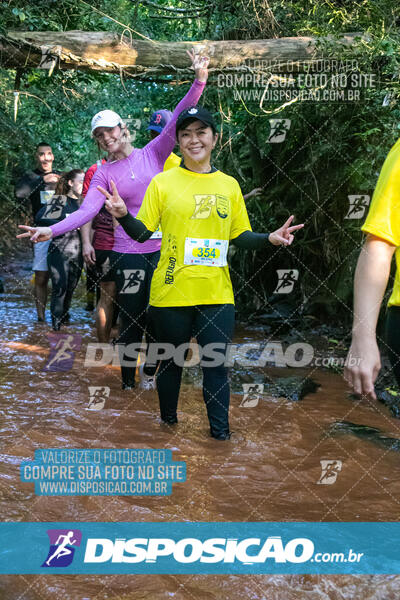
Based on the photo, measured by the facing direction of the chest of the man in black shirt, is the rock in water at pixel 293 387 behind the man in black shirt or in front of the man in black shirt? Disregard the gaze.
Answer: in front

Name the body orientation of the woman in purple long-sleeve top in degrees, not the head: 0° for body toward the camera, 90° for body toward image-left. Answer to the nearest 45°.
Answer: approximately 0°

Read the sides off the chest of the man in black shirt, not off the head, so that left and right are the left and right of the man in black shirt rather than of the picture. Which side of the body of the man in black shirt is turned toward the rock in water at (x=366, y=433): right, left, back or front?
front

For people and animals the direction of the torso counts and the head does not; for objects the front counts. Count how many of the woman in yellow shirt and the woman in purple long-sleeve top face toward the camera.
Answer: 2

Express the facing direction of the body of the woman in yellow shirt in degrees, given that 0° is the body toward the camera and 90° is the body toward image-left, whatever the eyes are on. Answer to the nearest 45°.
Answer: approximately 0°

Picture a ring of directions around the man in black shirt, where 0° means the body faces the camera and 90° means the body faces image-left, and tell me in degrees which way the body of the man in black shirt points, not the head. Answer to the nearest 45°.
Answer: approximately 315°

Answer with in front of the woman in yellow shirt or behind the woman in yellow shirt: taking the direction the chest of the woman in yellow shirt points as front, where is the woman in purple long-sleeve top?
behind

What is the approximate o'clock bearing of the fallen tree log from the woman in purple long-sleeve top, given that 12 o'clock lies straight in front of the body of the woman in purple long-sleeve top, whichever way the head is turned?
The fallen tree log is roughly at 6 o'clock from the woman in purple long-sleeve top.

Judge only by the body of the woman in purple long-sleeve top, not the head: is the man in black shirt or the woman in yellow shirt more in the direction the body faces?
the woman in yellow shirt

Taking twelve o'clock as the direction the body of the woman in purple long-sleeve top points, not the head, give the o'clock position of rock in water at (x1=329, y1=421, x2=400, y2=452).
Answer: The rock in water is roughly at 10 o'clock from the woman in purple long-sleeve top.
